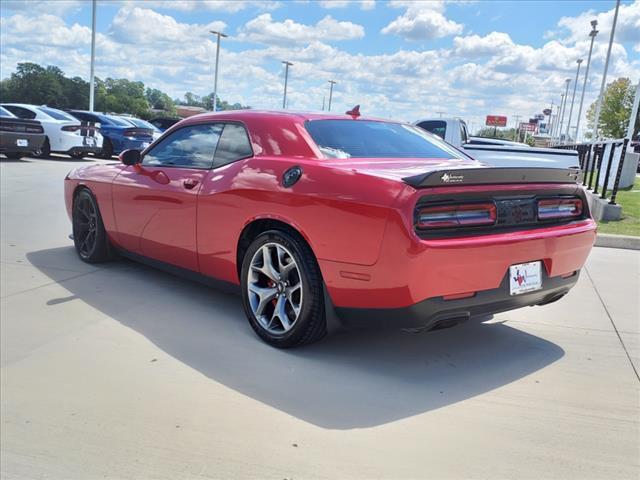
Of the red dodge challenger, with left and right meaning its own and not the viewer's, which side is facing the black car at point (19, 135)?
front

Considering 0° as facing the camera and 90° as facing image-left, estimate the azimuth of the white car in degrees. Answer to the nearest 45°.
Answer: approximately 135°

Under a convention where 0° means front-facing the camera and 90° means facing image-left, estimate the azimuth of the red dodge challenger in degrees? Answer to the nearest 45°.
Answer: approximately 135°

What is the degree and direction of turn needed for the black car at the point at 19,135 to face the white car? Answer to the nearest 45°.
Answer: approximately 90° to its right

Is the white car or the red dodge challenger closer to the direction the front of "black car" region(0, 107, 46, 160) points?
the white car

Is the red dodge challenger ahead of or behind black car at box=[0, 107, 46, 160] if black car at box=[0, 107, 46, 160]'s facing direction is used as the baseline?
behind

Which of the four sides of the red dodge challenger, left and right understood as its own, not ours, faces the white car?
front

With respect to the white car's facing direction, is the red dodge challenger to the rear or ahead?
to the rear

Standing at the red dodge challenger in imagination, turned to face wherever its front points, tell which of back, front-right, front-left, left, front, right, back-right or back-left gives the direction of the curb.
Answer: right

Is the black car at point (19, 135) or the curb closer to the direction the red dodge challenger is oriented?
the black car

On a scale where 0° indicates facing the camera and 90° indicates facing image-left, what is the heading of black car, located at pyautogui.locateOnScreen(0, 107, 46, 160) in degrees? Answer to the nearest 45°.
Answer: approximately 135°

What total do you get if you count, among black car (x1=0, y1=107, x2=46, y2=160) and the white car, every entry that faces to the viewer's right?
0
